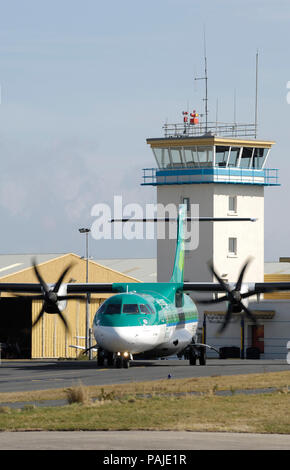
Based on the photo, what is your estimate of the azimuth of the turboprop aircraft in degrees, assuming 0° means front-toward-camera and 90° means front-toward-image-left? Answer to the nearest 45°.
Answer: approximately 0°
